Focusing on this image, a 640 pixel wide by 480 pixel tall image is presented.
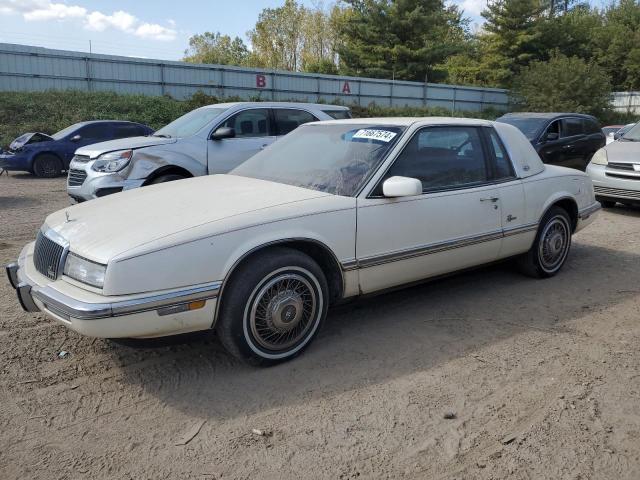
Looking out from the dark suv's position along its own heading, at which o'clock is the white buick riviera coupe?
The white buick riviera coupe is roughly at 11 o'clock from the dark suv.

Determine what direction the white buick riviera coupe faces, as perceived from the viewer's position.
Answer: facing the viewer and to the left of the viewer

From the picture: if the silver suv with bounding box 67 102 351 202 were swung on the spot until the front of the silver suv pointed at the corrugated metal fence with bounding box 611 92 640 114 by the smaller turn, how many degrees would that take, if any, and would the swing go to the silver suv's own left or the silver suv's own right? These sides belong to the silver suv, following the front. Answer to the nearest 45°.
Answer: approximately 180°

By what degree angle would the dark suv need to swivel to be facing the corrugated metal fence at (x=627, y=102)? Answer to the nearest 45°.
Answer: approximately 135° to its right

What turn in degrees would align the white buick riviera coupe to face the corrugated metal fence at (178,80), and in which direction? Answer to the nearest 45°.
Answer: approximately 135° to its right

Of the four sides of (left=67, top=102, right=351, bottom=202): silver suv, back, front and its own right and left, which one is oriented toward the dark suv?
back

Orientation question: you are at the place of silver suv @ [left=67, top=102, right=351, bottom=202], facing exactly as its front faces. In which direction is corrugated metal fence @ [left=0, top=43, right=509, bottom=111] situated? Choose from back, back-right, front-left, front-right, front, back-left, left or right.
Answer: back-right

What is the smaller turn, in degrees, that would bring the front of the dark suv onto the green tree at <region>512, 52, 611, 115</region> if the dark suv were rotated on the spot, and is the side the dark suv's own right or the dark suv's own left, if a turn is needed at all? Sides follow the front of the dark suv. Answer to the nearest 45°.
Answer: approximately 135° to the dark suv's own right

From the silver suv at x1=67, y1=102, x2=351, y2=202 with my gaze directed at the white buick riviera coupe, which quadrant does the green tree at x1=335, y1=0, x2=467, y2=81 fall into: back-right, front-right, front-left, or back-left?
back-left

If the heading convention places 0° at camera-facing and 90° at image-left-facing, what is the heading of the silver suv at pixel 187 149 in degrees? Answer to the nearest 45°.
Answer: approximately 45°

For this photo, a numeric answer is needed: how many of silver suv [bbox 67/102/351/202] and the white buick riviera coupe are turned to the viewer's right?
0

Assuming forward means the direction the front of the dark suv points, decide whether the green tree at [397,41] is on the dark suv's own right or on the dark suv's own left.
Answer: on the dark suv's own right

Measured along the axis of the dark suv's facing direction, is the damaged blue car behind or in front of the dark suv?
in front

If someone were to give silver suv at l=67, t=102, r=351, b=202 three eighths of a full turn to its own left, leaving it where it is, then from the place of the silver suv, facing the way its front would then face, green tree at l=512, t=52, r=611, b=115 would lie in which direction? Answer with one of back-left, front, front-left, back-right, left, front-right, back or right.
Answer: front-left
